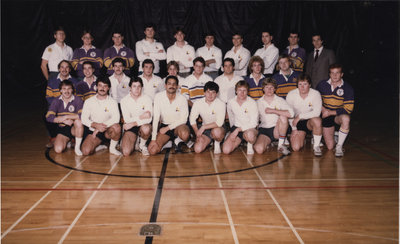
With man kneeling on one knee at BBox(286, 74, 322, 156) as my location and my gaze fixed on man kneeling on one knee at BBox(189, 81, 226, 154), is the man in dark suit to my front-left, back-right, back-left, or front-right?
back-right

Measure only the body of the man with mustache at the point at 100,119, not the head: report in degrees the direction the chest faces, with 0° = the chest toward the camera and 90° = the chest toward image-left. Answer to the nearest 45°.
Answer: approximately 0°

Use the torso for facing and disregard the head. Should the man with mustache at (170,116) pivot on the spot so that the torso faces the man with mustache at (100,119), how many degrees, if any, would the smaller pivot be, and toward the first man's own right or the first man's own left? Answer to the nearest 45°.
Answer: approximately 90° to the first man's own right

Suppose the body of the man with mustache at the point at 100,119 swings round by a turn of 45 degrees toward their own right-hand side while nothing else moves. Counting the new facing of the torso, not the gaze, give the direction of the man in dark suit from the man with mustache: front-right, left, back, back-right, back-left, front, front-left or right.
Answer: back-left

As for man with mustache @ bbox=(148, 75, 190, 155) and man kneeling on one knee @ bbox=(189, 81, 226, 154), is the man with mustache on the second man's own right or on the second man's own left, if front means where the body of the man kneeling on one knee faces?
on the second man's own right

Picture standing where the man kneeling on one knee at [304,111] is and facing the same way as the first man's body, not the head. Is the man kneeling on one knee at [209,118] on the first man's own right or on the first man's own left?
on the first man's own right

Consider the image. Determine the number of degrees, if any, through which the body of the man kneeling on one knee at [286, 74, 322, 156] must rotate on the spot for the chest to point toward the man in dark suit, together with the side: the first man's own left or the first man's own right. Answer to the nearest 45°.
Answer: approximately 180°

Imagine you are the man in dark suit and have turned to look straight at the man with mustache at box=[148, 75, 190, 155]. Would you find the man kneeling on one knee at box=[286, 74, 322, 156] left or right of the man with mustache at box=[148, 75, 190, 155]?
left

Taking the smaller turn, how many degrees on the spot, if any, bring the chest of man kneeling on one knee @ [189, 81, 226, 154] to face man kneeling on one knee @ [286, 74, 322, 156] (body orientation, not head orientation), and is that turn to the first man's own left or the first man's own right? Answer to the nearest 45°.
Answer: approximately 90° to the first man's own left
